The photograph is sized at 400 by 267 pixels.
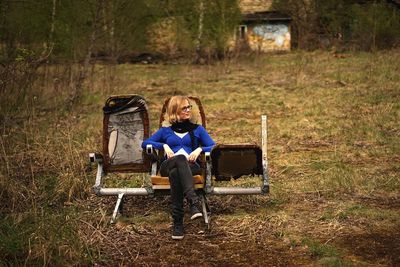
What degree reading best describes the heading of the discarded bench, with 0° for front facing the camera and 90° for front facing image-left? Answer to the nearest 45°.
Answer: approximately 0°

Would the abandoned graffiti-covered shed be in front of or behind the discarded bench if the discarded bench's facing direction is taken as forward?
behind

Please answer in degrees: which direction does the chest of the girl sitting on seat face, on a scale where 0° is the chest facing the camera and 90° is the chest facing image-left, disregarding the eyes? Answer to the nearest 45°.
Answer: approximately 0°

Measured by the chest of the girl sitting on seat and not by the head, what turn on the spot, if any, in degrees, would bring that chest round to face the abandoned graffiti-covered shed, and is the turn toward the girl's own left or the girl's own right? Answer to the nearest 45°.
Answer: approximately 180°
